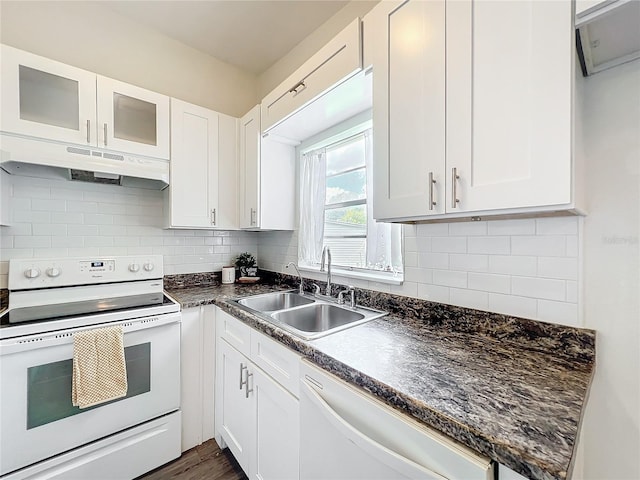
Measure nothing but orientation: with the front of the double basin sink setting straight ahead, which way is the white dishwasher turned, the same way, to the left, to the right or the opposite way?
the same way

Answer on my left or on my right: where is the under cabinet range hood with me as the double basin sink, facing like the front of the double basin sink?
on my right

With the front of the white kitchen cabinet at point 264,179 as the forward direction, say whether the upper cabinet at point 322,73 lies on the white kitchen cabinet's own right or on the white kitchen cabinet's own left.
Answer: on the white kitchen cabinet's own left

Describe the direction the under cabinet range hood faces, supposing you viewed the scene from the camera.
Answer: facing the viewer

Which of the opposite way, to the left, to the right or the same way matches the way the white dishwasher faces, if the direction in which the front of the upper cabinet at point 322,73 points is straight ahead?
the same way

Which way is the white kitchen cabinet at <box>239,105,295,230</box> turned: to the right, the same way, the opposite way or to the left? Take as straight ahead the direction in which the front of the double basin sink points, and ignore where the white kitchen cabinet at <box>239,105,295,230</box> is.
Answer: the same way

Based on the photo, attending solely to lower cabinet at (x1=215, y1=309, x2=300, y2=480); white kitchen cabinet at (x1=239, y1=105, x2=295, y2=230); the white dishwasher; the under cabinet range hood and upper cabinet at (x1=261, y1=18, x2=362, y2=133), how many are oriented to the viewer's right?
0

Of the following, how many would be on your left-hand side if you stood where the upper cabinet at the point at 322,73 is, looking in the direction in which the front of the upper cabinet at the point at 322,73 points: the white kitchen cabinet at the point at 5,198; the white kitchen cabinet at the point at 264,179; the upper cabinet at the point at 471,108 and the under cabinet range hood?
1

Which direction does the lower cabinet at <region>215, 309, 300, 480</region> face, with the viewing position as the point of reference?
facing the viewer and to the left of the viewer

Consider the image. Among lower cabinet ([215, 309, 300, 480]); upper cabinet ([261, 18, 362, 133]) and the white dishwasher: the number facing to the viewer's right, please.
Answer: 0

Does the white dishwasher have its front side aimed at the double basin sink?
no

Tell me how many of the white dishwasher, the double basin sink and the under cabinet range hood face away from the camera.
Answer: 0

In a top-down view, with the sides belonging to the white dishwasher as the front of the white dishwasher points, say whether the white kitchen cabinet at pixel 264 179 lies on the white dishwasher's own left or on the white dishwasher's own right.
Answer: on the white dishwasher's own right
